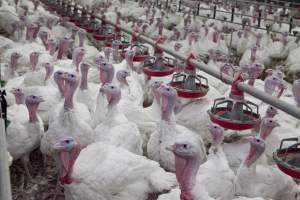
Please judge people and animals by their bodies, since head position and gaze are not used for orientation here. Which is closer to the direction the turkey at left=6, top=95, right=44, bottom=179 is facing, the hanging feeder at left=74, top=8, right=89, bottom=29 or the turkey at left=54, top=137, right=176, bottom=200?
the turkey

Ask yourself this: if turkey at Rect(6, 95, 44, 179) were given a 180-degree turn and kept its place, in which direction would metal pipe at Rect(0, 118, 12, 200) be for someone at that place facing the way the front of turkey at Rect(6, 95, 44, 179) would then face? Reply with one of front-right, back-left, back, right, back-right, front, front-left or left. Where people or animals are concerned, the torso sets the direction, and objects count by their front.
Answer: back-left

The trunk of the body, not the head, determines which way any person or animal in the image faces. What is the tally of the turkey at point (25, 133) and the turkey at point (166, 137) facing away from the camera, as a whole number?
0

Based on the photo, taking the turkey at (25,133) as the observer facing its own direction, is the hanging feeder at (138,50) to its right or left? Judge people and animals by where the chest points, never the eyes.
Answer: on its left

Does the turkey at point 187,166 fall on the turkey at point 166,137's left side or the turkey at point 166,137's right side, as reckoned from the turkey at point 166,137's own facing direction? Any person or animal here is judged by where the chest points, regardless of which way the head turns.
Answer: on its left

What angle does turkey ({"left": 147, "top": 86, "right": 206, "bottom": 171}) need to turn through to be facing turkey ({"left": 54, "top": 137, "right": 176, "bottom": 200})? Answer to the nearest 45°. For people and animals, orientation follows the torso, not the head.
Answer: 0° — it already faces it

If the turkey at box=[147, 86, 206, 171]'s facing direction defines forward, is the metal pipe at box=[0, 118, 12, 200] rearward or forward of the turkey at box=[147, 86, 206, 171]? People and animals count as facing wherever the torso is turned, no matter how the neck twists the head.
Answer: forward

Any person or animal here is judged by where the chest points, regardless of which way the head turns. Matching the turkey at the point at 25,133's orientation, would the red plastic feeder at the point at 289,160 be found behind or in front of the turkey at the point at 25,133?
in front

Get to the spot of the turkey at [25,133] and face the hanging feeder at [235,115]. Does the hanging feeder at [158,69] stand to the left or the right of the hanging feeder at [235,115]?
left

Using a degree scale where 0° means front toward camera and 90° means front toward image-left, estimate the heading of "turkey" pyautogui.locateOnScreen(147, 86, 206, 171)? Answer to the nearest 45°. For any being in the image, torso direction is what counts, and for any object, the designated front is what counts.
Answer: approximately 45°

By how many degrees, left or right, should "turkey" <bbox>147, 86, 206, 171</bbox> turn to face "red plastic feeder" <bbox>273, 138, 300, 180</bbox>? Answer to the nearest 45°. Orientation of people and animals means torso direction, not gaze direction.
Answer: approximately 90° to its left
